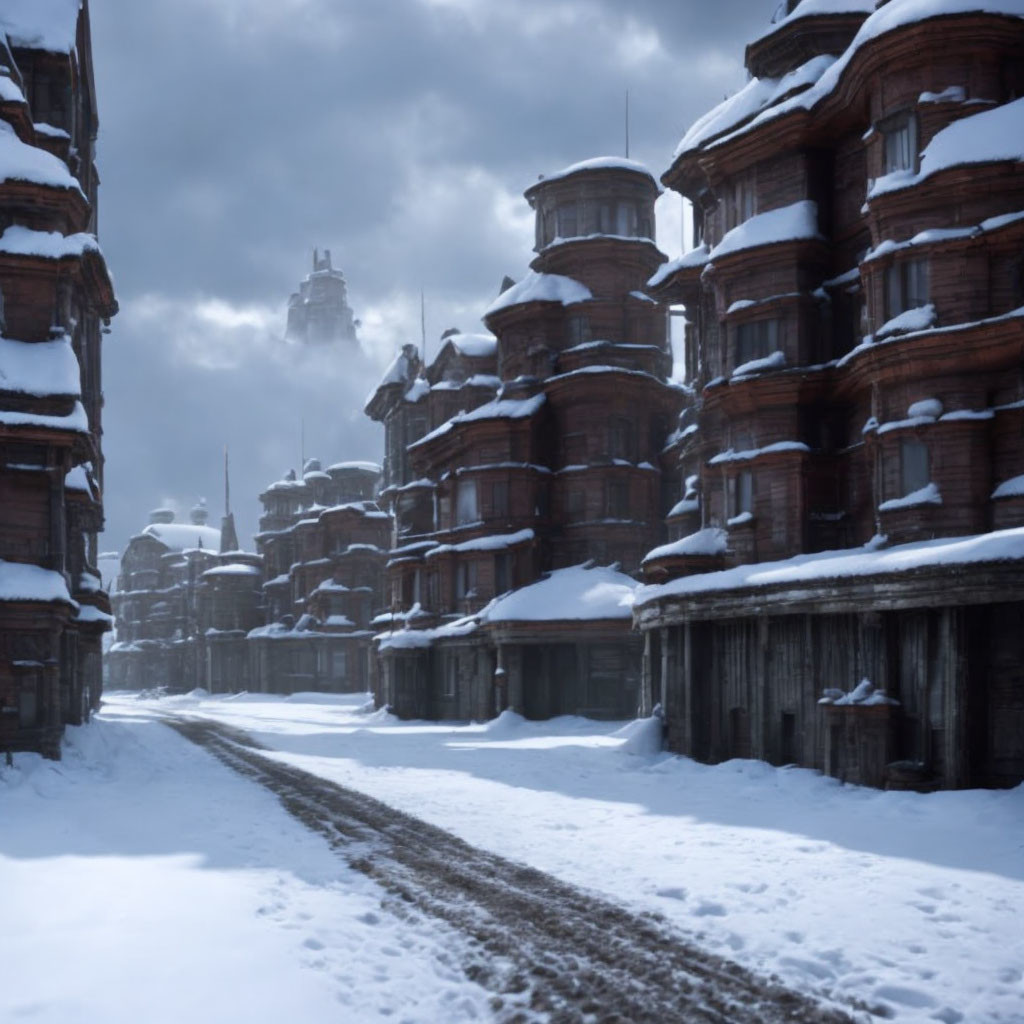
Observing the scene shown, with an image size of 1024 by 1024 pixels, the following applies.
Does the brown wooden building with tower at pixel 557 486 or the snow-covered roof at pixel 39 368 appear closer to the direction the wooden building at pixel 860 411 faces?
the snow-covered roof

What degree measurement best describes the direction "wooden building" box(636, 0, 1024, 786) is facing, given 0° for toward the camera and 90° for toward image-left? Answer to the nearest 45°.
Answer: approximately 45°

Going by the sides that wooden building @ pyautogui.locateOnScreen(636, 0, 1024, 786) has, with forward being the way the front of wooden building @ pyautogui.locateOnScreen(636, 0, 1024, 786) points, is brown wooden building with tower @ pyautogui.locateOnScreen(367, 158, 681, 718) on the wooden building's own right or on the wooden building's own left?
on the wooden building's own right

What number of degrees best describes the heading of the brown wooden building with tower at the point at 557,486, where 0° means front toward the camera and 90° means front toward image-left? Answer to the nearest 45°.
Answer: approximately 45°
